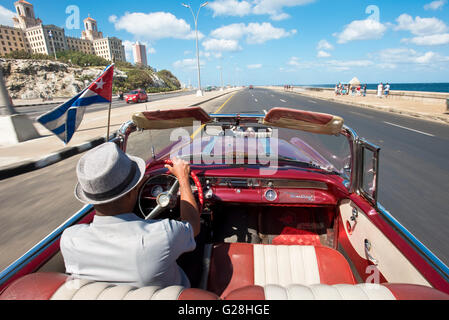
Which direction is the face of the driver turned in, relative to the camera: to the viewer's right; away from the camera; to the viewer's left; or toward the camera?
away from the camera

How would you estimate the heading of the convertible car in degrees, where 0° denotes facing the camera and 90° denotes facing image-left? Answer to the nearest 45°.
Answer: approximately 180°
